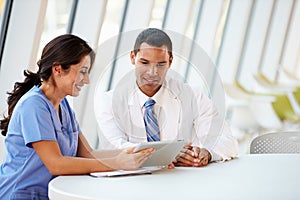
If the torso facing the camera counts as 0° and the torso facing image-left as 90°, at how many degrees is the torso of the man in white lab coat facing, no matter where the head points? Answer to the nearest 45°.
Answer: approximately 0°
